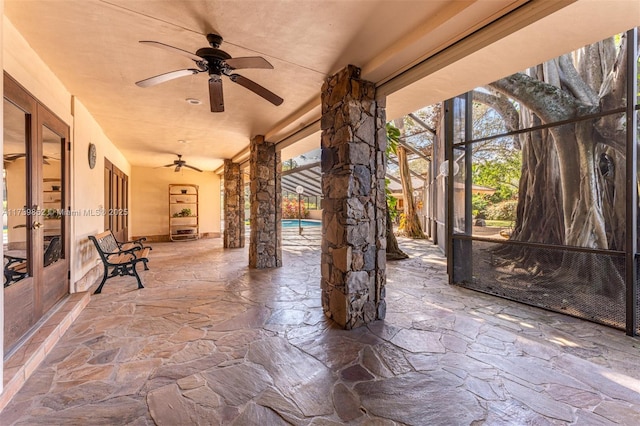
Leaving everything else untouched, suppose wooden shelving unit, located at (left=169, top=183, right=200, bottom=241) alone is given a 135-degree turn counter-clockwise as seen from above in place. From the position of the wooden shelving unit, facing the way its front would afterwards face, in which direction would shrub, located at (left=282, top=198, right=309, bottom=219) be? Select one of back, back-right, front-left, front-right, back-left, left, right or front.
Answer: front

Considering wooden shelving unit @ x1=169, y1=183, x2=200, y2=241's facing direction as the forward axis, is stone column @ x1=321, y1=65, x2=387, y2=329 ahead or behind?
ahead

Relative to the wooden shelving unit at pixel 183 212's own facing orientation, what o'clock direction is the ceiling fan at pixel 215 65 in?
The ceiling fan is roughly at 12 o'clock from the wooden shelving unit.

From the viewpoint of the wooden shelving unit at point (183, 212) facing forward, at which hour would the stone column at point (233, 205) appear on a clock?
The stone column is roughly at 11 o'clock from the wooden shelving unit.

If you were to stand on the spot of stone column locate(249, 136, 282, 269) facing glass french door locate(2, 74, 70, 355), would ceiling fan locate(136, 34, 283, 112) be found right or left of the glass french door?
left

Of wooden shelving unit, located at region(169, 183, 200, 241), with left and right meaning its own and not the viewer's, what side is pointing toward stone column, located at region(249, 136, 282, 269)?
front

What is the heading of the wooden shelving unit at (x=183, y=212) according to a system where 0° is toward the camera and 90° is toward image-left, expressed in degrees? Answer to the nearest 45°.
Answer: approximately 0°

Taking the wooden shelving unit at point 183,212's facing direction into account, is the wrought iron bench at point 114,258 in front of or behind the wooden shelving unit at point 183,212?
in front
